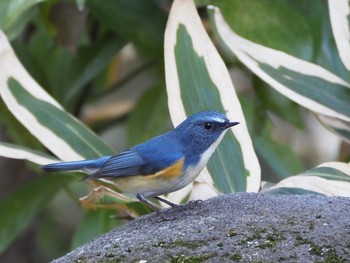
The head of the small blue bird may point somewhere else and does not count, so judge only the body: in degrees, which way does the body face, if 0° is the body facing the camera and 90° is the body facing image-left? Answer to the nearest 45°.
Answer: approximately 270°

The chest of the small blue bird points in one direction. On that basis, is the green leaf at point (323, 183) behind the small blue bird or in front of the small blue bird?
in front

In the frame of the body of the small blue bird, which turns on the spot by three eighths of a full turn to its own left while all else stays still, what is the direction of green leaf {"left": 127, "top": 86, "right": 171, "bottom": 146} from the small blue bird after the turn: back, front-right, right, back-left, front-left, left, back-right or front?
front-right

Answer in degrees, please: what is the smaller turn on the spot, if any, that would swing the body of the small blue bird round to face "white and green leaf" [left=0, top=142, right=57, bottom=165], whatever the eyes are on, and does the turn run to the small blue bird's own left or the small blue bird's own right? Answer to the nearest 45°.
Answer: approximately 135° to the small blue bird's own left

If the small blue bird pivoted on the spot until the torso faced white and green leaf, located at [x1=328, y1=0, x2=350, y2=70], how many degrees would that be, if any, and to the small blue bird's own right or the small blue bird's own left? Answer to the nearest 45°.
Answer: approximately 45° to the small blue bird's own left

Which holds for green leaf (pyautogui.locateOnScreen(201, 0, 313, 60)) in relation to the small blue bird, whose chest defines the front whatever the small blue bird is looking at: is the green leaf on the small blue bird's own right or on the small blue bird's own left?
on the small blue bird's own left

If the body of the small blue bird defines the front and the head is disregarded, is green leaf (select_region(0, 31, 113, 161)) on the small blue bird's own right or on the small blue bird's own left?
on the small blue bird's own left

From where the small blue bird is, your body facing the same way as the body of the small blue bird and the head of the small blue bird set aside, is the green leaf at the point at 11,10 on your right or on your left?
on your left

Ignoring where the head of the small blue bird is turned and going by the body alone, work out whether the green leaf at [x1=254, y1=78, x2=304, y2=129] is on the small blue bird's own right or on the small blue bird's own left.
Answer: on the small blue bird's own left

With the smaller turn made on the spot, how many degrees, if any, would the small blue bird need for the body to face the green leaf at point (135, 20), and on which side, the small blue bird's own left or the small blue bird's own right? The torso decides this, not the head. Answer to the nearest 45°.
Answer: approximately 90° to the small blue bird's own left
